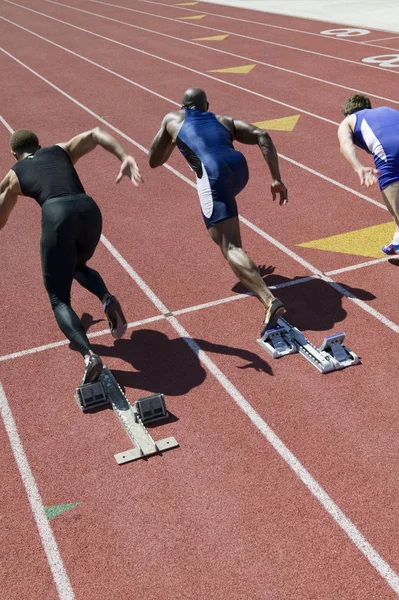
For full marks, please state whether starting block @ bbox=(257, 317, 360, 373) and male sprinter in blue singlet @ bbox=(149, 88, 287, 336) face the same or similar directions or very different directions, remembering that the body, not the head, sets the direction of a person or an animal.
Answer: same or similar directions

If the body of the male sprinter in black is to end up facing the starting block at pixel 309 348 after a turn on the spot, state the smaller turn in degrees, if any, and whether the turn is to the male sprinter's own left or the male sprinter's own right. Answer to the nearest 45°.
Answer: approximately 135° to the male sprinter's own right

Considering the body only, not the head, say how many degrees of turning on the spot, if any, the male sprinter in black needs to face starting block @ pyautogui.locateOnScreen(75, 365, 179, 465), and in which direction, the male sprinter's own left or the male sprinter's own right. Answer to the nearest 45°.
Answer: approximately 135° to the male sprinter's own left

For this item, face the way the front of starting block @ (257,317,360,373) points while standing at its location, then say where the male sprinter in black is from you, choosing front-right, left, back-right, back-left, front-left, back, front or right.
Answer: front-left

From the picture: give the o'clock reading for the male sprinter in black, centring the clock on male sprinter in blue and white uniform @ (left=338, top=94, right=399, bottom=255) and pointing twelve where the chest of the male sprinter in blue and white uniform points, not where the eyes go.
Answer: The male sprinter in black is roughly at 9 o'clock from the male sprinter in blue and white uniform.

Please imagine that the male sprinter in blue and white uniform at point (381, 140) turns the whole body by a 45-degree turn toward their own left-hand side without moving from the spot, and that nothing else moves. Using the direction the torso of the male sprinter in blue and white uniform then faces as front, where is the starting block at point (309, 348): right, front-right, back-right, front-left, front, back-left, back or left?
left

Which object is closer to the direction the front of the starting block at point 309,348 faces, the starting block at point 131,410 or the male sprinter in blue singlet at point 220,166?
the male sprinter in blue singlet

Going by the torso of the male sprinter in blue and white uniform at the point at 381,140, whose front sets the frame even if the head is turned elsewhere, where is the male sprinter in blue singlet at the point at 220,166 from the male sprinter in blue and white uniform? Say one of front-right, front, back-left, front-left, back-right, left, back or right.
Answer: left

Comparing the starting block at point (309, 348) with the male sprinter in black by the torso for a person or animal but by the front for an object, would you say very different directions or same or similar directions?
same or similar directions

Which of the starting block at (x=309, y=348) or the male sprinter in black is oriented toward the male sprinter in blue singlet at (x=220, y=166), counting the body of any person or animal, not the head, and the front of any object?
the starting block

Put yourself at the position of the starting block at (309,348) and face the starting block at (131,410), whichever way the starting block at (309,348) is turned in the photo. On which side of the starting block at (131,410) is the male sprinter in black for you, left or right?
right

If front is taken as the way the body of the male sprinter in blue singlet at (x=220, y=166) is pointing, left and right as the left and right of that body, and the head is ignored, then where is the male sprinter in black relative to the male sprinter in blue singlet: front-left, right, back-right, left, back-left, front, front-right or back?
left

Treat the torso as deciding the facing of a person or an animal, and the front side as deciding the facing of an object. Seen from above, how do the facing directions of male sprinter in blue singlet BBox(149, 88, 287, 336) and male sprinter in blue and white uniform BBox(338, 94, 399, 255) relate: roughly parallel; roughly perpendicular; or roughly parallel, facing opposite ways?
roughly parallel

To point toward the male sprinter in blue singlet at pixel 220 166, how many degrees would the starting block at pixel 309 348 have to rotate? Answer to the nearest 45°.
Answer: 0° — it already faces them

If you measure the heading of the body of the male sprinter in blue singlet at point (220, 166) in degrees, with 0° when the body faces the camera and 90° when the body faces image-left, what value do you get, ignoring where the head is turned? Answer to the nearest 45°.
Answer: approximately 135°

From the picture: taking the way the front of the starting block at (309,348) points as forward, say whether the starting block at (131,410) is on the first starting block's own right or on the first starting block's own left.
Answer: on the first starting block's own left
